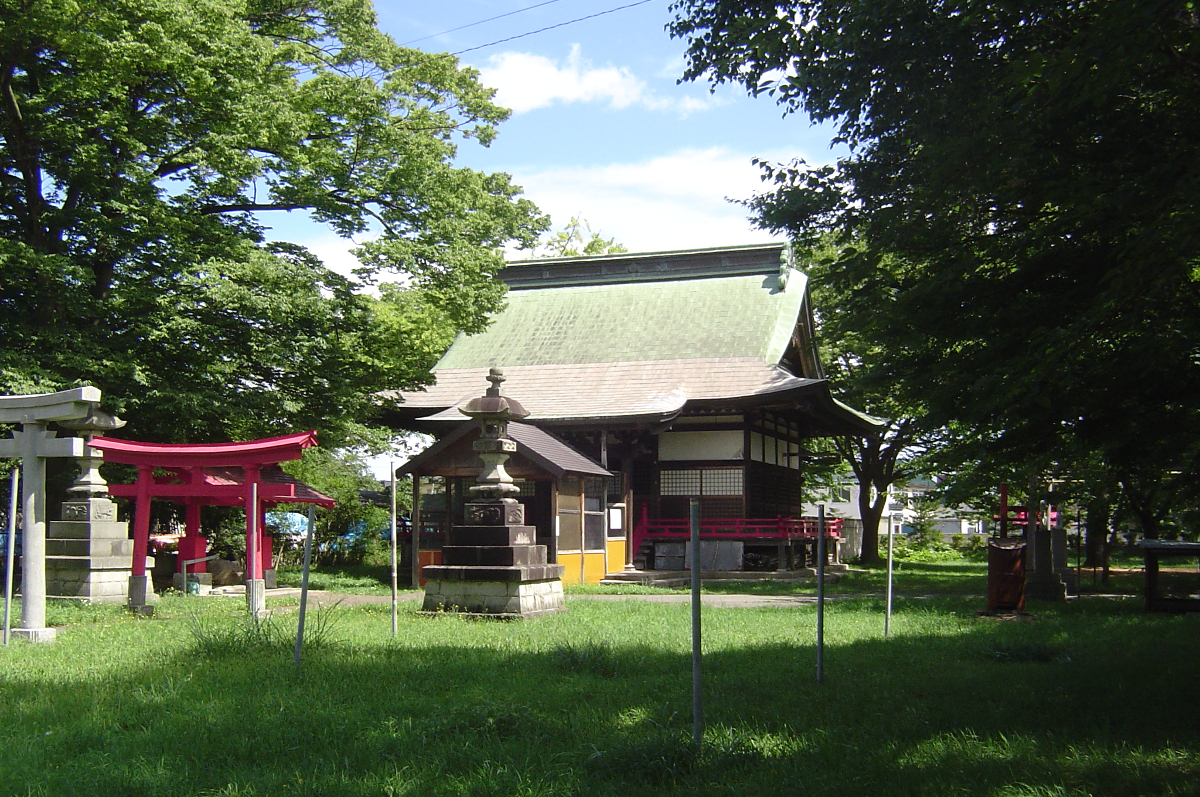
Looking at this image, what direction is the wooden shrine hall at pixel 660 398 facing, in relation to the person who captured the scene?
facing the viewer and to the left of the viewer

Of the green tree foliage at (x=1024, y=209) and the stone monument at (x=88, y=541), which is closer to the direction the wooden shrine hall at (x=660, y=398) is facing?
the stone monument

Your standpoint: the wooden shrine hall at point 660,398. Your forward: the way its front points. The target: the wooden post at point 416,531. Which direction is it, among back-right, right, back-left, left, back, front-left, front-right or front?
front

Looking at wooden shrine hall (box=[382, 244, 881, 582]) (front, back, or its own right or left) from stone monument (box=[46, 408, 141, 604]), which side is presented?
front

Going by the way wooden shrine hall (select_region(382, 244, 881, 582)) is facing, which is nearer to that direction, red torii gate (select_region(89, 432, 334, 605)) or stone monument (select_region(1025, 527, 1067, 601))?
the red torii gate

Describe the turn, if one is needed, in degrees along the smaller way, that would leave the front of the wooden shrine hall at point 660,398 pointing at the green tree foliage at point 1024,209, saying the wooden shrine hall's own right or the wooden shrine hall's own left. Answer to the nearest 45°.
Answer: approximately 45° to the wooden shrine hall's own left

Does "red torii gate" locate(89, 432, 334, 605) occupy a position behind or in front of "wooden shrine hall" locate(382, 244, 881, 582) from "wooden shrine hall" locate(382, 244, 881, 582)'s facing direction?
in front

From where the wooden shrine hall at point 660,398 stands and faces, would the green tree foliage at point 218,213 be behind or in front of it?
in front
